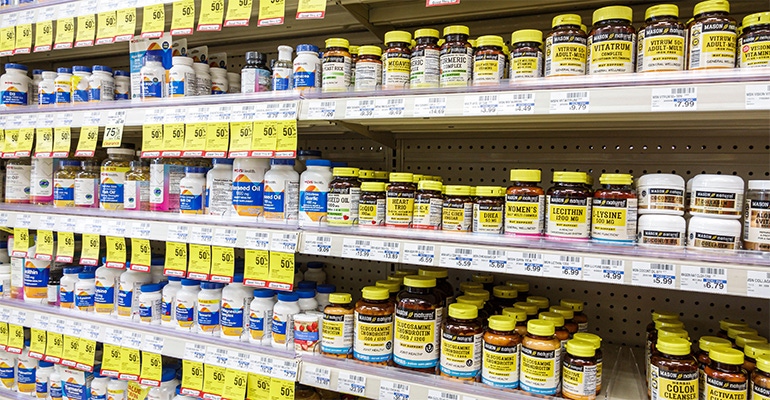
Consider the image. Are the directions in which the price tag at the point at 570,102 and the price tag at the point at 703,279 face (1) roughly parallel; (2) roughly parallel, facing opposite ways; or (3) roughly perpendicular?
roughly parallel

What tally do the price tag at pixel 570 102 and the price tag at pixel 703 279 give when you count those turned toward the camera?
2

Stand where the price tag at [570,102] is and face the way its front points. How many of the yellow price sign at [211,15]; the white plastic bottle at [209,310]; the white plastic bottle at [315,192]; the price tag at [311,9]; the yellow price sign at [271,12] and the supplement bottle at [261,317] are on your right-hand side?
6

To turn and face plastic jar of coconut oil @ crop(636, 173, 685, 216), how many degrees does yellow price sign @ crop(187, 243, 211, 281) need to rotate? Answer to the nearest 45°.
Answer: approximately 90° to its left

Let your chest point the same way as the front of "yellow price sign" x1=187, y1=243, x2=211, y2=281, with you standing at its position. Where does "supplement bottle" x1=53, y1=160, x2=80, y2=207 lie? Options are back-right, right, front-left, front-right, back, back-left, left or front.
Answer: right

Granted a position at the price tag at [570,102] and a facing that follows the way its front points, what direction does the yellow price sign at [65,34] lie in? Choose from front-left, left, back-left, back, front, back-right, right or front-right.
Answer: right

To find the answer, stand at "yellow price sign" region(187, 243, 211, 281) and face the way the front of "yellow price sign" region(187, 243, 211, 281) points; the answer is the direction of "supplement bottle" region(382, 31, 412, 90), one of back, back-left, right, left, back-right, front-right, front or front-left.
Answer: left

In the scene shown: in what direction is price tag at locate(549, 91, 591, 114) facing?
toward the camera

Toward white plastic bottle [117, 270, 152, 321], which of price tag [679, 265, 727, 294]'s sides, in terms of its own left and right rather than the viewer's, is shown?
right

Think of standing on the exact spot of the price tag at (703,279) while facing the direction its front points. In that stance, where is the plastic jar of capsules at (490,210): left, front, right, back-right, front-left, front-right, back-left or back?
right

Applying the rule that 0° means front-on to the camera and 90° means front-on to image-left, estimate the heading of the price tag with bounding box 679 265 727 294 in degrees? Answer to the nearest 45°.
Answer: approximately 0°

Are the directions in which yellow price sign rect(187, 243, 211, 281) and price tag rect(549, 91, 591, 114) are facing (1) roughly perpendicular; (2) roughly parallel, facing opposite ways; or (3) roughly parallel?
roughly parallel

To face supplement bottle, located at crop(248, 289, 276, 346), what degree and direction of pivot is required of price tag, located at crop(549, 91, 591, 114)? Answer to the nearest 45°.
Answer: approximately 90° to its right

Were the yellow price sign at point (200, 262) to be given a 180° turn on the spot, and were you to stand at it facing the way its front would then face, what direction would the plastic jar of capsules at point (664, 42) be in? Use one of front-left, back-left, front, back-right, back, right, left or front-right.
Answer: right
